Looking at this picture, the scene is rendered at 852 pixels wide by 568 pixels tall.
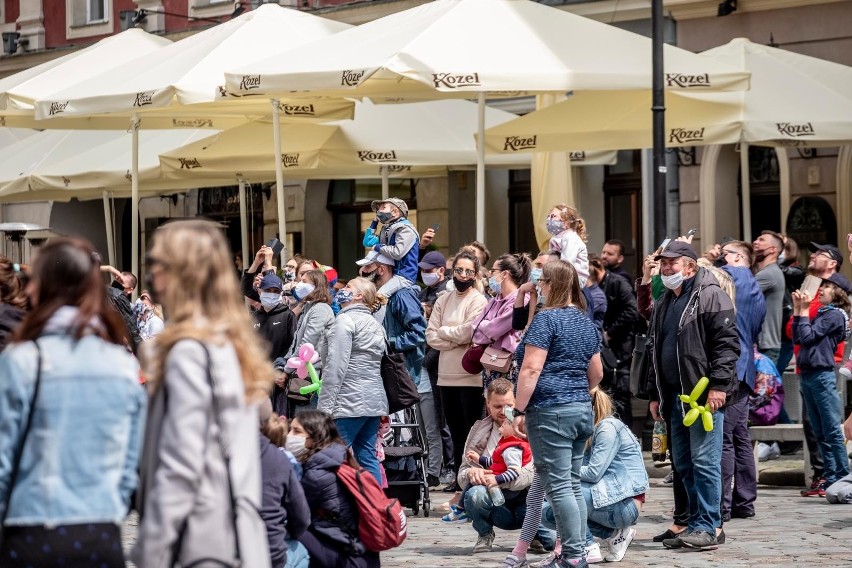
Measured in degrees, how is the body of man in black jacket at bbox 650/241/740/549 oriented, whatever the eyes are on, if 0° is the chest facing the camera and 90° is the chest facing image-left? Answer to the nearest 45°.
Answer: approximately 45°

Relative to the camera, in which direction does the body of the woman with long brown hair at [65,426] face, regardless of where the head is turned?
away from the camera

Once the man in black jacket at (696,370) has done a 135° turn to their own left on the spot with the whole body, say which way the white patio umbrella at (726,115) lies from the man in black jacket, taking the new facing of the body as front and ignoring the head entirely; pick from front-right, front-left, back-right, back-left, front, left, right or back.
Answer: left

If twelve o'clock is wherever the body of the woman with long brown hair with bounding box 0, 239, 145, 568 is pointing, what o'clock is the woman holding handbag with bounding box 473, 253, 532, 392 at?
The woman holding handbag is roughly at 1 o'clock from the woman with long brown hair.

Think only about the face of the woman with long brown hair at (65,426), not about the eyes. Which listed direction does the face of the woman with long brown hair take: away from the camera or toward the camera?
away from the camera

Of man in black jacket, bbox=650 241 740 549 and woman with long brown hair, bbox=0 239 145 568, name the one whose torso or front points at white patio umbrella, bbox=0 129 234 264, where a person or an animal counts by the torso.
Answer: the woman with long brown hair

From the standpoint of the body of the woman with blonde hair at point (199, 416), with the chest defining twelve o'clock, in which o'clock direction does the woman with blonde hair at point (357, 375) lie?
the woman with blonde hair at point (357, 375) is roughly at 2 o'clock from the woman with blonde hair at point (199, 416).

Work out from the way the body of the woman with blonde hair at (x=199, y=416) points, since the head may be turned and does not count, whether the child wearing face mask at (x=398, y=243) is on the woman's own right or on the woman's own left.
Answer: on the woman's own right

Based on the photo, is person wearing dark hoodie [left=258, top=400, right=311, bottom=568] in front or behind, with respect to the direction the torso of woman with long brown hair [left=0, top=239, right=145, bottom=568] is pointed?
in front
